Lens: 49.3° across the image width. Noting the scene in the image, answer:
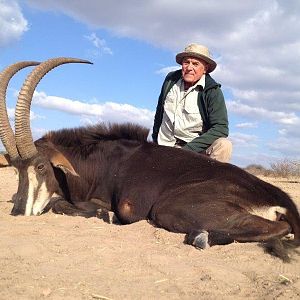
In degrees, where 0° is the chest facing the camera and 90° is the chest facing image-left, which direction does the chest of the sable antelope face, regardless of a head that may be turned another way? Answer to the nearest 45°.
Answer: approximately 90°

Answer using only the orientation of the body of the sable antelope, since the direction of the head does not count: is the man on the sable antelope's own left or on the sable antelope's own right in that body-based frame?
on the sable antelope's own right
